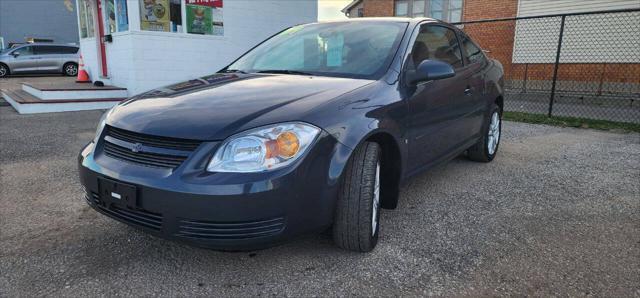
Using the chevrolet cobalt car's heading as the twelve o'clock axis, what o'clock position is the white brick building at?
The white brick building is roughly at 4 o'clock from the chevrolet cobalt car.

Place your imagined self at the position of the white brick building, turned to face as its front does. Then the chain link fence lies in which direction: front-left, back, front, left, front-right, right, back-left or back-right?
back-left

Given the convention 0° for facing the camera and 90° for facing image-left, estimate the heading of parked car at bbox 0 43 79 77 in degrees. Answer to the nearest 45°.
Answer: approximately 90°

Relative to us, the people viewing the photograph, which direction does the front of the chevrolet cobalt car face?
facing the viewer and to the left of the viewer

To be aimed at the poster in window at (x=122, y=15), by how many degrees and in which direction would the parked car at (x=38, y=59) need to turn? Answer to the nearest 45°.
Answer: approximately 90° to its left

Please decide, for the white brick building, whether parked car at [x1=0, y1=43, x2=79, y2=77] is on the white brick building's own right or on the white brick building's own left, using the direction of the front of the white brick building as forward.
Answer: on the white brick building's own right

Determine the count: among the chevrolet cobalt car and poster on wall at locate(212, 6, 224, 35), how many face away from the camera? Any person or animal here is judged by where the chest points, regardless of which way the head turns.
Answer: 0
